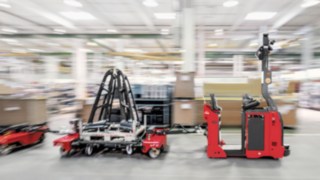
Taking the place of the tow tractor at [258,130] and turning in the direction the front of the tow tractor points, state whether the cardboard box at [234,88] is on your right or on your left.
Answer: on your left

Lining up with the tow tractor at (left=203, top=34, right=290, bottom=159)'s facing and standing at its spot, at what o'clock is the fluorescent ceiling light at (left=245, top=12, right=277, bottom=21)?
The fluorescent ceiling light is roughly at 9 o'clock from the tow tractor.

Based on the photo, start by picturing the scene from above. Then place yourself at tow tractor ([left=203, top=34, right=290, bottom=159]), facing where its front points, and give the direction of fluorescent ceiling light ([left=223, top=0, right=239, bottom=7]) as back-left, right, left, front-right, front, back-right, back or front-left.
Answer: left

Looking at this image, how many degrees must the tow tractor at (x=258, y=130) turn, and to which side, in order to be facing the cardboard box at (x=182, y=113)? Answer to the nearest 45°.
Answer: approximately 135° to its left

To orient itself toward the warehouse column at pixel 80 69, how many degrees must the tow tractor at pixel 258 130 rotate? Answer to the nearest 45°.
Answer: approximately 135° to its left

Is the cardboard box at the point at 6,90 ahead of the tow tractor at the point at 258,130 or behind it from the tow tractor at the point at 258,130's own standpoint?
behind

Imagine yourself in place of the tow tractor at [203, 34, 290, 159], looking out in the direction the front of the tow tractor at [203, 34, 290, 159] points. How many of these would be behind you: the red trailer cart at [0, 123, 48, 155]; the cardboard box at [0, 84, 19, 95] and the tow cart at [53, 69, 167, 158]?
3

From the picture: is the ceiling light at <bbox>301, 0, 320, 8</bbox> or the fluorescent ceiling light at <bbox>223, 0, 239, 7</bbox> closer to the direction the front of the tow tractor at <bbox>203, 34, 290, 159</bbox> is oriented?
the ceiling light

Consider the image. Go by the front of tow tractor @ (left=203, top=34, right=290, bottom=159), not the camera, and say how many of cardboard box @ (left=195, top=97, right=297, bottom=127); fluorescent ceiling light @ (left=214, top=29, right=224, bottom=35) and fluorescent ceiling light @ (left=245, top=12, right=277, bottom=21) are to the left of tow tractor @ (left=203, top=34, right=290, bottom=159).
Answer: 3

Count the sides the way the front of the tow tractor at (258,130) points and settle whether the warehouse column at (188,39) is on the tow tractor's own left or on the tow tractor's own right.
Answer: on the tow tractor's own left

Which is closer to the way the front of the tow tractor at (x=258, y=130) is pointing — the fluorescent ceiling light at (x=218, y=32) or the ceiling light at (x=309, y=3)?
the ceiling light

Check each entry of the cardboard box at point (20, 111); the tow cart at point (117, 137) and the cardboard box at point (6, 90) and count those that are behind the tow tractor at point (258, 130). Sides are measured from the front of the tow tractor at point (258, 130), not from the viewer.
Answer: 3

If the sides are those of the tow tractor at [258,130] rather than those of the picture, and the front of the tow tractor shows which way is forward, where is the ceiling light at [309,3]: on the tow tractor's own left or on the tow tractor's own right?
on the tow tractor's own left

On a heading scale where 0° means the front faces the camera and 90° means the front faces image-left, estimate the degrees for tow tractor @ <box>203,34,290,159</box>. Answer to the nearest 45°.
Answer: approximately 270°

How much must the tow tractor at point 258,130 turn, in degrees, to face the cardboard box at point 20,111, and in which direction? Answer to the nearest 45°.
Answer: approximately 180°

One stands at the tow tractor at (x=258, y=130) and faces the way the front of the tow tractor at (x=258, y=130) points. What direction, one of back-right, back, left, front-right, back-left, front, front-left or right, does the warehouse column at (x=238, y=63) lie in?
left

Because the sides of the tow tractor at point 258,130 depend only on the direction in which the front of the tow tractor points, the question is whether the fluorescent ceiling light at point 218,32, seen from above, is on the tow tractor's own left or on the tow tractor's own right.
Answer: on the tow tractor's own left
